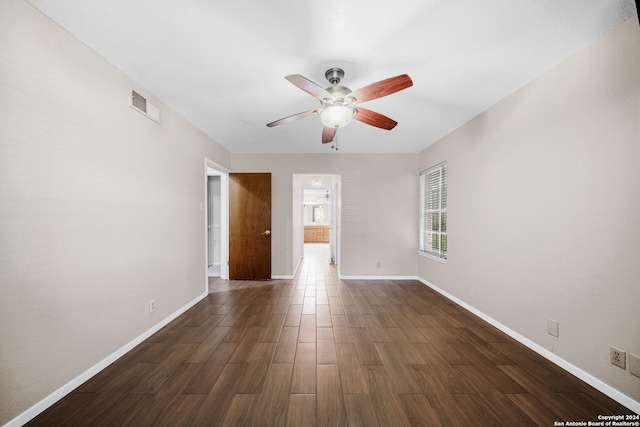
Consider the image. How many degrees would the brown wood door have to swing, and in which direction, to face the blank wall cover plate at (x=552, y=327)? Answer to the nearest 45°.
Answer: approximately 45° to its left

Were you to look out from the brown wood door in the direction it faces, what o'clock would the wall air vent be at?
The wall air vent is roughly at 1 o'clock from the brown wood door.

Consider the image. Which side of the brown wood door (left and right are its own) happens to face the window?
left

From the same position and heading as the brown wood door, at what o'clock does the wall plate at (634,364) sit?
The wall plate is roughly at 11 o'clock from the brown wood door.

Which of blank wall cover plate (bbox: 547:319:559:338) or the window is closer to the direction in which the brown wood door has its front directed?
the blank wall cover plate

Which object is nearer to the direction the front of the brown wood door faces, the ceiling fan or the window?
the ceiling fan

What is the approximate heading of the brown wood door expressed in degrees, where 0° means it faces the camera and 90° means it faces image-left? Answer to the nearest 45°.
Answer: approximately 0°

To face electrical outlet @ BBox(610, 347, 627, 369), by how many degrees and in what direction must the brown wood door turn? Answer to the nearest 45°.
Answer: approximately 45° to its left
